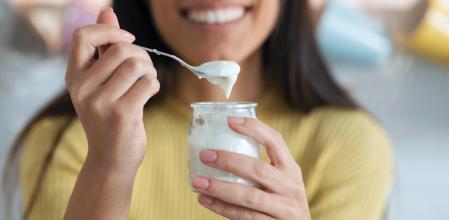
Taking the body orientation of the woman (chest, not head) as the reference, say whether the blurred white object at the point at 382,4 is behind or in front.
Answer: behind

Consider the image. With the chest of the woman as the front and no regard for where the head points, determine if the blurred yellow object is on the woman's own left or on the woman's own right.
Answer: on the woman's own left

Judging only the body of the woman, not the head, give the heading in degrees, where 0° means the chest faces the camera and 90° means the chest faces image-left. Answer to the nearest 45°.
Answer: approximately 0°

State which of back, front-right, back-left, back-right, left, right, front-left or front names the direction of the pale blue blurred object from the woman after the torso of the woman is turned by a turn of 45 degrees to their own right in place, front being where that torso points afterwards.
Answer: back
